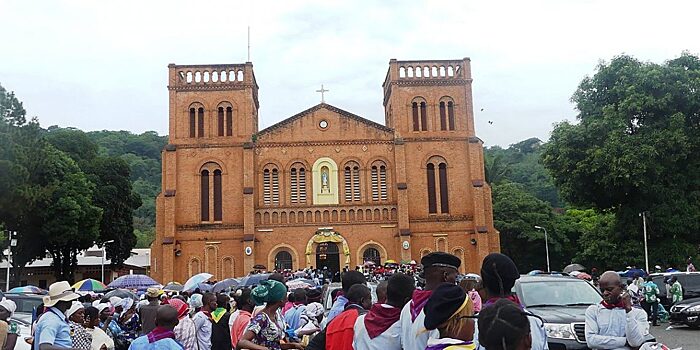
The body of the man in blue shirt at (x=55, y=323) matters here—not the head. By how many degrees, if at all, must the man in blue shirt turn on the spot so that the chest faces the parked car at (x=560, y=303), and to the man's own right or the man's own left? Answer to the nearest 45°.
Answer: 0° — they already face it

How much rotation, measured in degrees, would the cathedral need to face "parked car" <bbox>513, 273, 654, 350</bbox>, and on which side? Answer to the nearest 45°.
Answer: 0° — it already faces it

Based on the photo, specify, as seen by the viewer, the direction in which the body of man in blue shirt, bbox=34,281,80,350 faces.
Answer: to the viewer's right

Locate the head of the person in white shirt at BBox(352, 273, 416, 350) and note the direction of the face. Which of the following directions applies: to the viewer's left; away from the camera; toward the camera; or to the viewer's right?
away from the camera

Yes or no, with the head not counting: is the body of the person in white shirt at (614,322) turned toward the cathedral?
no

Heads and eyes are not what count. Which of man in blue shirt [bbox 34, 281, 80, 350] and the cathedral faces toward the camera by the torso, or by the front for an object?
the cathedral

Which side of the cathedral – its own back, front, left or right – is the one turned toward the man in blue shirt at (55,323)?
front

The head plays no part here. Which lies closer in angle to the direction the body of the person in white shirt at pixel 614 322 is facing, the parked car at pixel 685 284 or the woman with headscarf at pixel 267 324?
the woman with headscarf

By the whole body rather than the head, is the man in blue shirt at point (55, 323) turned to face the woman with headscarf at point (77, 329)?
no

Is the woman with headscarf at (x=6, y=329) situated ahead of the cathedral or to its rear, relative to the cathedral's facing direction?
ahead

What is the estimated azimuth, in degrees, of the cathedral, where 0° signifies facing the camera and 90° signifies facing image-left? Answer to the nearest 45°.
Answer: approximately 0°

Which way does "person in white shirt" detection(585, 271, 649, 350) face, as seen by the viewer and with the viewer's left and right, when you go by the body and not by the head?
facing the viewer and to the left of the viewer
